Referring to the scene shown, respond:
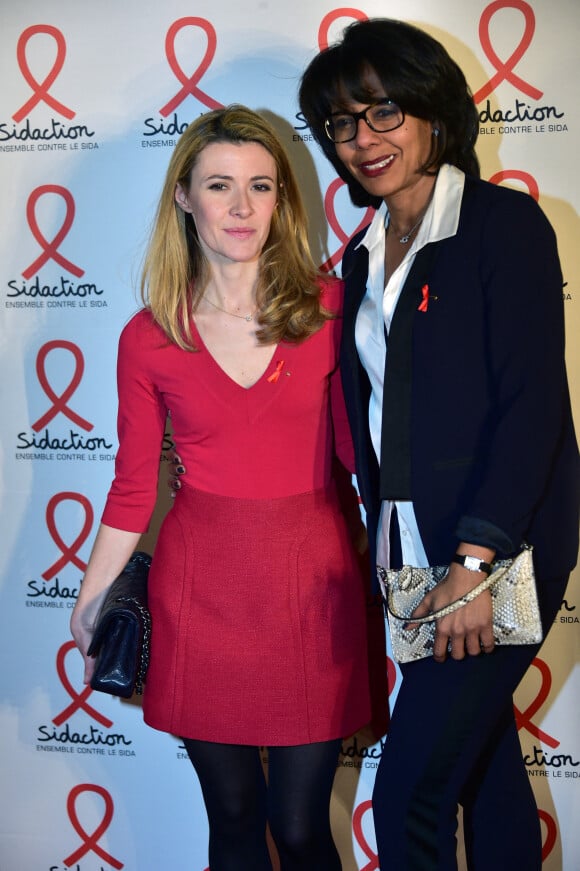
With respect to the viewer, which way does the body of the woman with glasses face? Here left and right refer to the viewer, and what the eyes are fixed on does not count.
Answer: facing the viewer and to the left of the viewer

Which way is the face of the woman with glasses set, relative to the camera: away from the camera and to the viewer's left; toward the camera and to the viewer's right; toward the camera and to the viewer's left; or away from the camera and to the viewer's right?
toward the camera and to the viewer's left

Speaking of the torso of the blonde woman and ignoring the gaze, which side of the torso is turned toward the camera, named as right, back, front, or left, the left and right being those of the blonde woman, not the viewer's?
front

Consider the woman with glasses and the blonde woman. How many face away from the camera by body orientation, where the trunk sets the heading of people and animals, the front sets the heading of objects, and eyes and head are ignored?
0
